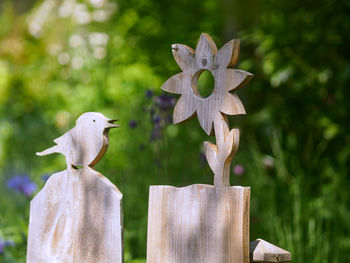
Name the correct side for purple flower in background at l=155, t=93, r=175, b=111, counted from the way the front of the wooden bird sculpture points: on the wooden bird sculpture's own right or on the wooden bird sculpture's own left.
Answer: on the wooden bird sculpture's own left

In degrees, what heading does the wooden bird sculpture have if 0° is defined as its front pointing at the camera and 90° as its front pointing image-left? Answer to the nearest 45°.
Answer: approximately 270°

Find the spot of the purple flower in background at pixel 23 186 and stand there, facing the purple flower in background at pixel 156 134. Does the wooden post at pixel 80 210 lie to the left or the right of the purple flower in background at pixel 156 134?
right

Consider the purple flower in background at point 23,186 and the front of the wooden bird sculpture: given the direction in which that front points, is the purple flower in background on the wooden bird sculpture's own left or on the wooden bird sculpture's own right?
on the wooden bird sculpture's own left
